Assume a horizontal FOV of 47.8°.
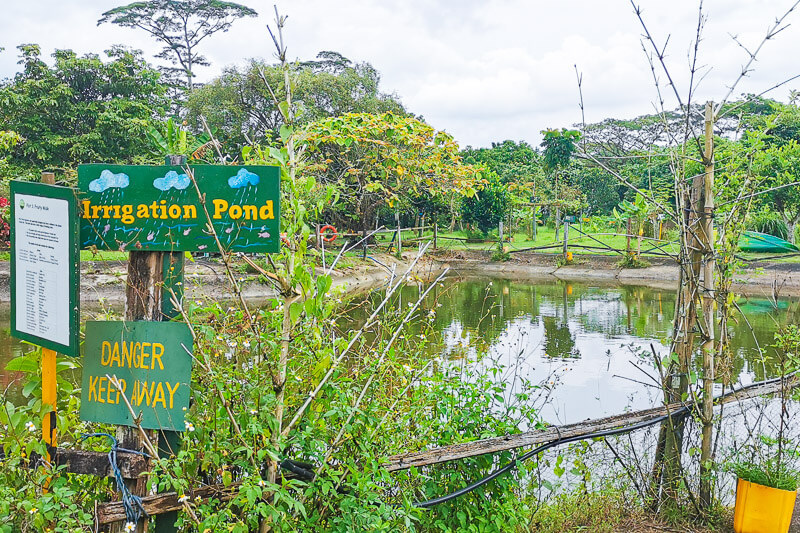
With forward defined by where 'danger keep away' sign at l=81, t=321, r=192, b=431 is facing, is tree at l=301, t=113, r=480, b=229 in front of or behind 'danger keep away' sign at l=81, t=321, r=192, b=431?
behind

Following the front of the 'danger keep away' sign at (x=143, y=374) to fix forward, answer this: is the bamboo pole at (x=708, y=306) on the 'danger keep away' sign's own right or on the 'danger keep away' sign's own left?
on the 'danger keep away' sign's own left

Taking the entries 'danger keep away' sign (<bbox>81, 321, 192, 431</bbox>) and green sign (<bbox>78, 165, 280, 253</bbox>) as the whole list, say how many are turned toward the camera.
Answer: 2

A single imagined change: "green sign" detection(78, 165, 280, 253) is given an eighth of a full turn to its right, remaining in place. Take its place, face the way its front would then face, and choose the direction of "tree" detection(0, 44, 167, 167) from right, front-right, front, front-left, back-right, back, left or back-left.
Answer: back-right

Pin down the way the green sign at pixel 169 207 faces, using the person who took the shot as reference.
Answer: facing the viewer

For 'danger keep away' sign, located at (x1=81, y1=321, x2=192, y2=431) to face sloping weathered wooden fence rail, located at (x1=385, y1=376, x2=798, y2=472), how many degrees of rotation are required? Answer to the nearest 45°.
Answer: approximately 90° to its left

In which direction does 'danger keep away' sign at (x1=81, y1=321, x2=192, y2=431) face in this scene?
toward the camera

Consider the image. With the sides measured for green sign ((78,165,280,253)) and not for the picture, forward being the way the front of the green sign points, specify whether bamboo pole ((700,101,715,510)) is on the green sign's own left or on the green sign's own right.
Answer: on the green sign's own left
